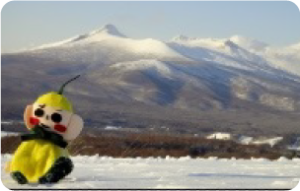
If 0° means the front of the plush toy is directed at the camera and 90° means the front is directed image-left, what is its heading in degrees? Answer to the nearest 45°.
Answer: approximately 45°
